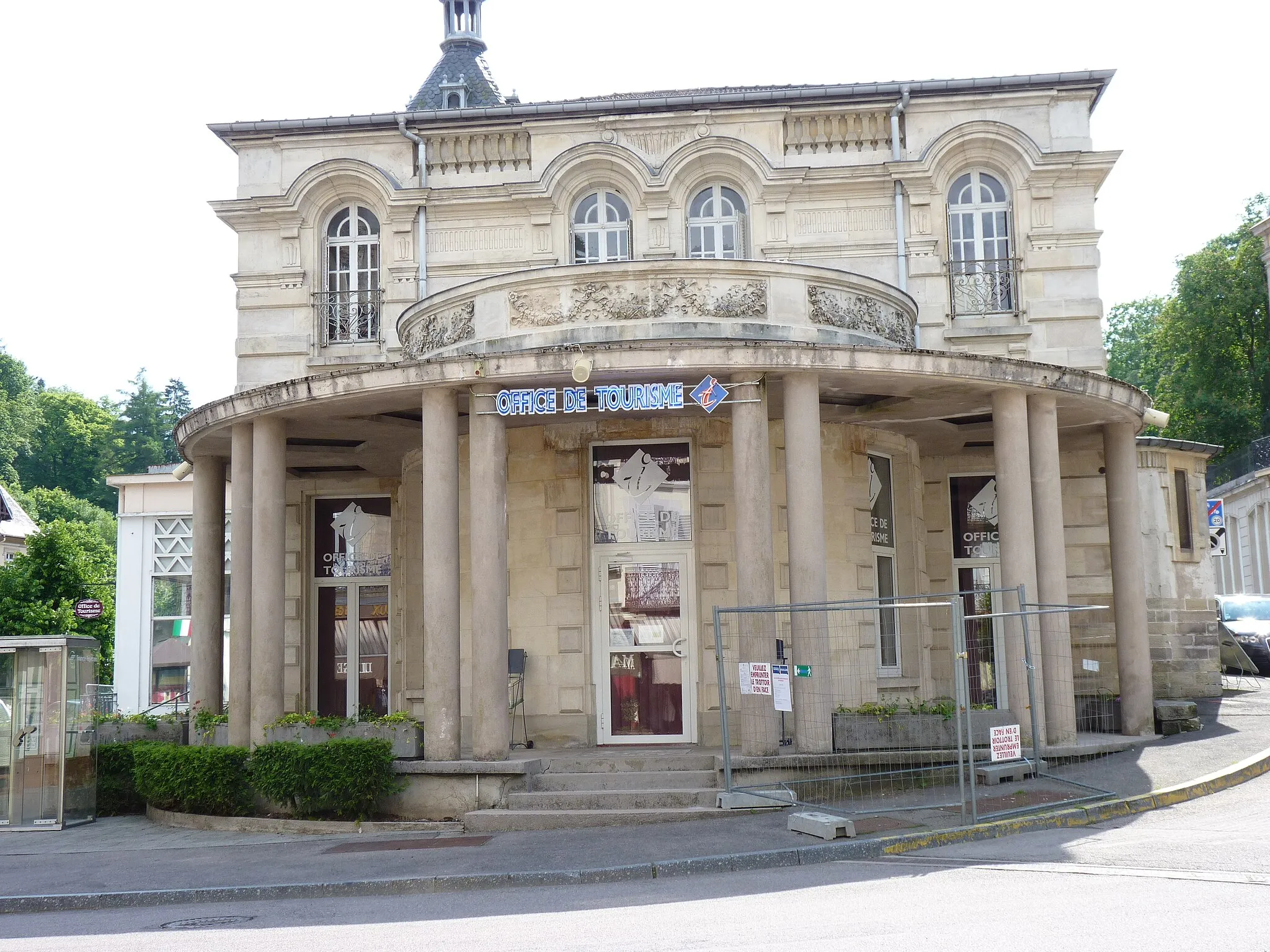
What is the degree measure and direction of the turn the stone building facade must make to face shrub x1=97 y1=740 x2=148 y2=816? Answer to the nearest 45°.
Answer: approximately 90° to its right

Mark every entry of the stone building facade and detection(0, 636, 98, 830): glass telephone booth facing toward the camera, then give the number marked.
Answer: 2

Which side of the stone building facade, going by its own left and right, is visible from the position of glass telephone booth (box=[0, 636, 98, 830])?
right

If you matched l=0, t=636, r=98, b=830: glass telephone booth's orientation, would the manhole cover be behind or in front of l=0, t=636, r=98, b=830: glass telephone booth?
in front

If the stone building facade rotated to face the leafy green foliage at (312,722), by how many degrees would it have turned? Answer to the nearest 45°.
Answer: approximately 45° to its right

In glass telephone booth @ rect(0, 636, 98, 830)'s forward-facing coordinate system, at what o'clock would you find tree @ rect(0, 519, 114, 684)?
The tree is roughly at 6 o'clock from the glass telephone booth.

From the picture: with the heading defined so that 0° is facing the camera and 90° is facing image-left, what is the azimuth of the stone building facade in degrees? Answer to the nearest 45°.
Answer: approximately 0°

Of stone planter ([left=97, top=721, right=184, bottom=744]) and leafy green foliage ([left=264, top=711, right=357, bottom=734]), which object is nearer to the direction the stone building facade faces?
the leafy green foliage

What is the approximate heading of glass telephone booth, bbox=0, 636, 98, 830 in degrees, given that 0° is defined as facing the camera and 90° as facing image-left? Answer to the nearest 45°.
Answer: approximately 0°

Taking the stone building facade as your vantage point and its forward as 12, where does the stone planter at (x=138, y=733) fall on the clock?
The stone planter is roughly at 3 o'clock from the stone building facade.

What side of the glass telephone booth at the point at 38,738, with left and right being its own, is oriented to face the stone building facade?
left
